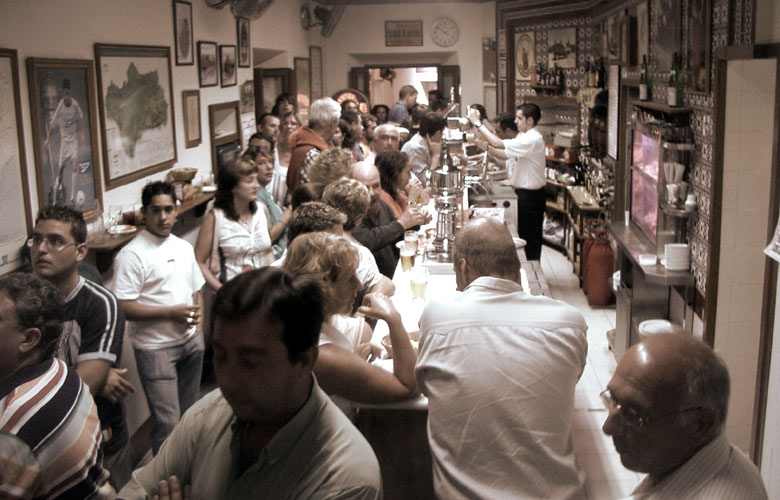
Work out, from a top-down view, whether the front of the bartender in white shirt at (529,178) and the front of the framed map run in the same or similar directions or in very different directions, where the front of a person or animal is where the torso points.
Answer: very different directions

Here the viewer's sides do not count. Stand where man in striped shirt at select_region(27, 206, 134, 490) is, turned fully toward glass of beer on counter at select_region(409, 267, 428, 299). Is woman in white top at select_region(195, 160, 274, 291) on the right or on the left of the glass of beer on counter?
left

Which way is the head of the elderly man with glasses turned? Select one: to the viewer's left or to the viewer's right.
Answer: to the viewer's left

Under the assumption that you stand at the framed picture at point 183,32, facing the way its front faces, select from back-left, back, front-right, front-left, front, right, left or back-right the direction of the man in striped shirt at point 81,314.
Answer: front-right

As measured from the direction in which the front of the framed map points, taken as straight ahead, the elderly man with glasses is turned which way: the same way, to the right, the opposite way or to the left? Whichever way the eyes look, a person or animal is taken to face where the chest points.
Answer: the opposite way

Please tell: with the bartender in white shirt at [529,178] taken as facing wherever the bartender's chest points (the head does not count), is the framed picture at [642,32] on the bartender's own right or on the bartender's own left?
on the bartender's own left

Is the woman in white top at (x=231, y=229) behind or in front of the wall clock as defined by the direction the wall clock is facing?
in front

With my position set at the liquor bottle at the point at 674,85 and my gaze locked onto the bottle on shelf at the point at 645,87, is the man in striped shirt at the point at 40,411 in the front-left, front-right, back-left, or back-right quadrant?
back-left

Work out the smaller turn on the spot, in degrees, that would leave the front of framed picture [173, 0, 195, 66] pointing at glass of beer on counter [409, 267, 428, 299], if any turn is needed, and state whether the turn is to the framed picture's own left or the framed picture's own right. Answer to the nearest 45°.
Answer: approximately 45° to the framed picture's own right

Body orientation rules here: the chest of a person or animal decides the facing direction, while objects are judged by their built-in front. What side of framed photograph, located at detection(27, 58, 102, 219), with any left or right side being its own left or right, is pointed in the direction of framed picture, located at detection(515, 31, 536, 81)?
left

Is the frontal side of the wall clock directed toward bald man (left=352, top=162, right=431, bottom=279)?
yes

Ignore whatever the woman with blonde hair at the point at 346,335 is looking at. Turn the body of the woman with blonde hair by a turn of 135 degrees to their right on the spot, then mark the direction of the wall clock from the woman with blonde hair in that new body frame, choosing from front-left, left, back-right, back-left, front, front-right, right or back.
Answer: back-right
